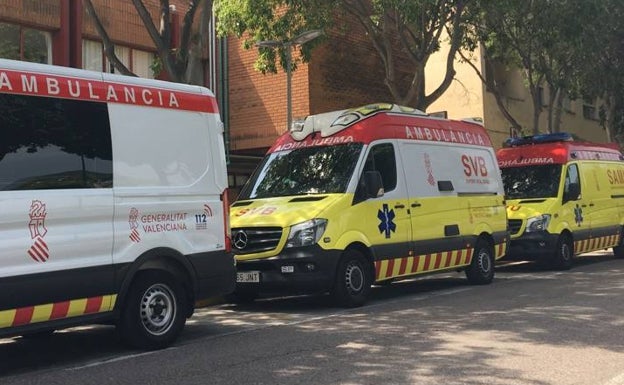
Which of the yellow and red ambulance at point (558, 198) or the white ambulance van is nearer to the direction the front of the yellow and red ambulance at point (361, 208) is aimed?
the white ambulance van

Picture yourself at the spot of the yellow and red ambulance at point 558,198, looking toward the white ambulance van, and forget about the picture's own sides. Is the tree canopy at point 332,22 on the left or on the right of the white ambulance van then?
right

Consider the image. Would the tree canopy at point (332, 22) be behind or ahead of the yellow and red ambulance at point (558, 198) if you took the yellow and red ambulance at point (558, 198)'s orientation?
ahead

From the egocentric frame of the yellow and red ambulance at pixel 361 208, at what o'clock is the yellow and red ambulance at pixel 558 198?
the yellow and red ambulance at pixel 558 198 is roughly at 6 o'clock from the yellow and red ambulance at pixel 361 208.

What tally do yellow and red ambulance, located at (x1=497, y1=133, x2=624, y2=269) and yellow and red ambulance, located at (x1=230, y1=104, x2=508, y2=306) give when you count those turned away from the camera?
0

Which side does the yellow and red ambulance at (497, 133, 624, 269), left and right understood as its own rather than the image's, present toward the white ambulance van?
front

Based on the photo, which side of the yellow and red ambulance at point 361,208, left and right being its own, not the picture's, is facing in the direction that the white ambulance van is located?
front

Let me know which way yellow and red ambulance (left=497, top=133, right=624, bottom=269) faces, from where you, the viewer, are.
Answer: facing the viewer and to the left of the viewer
